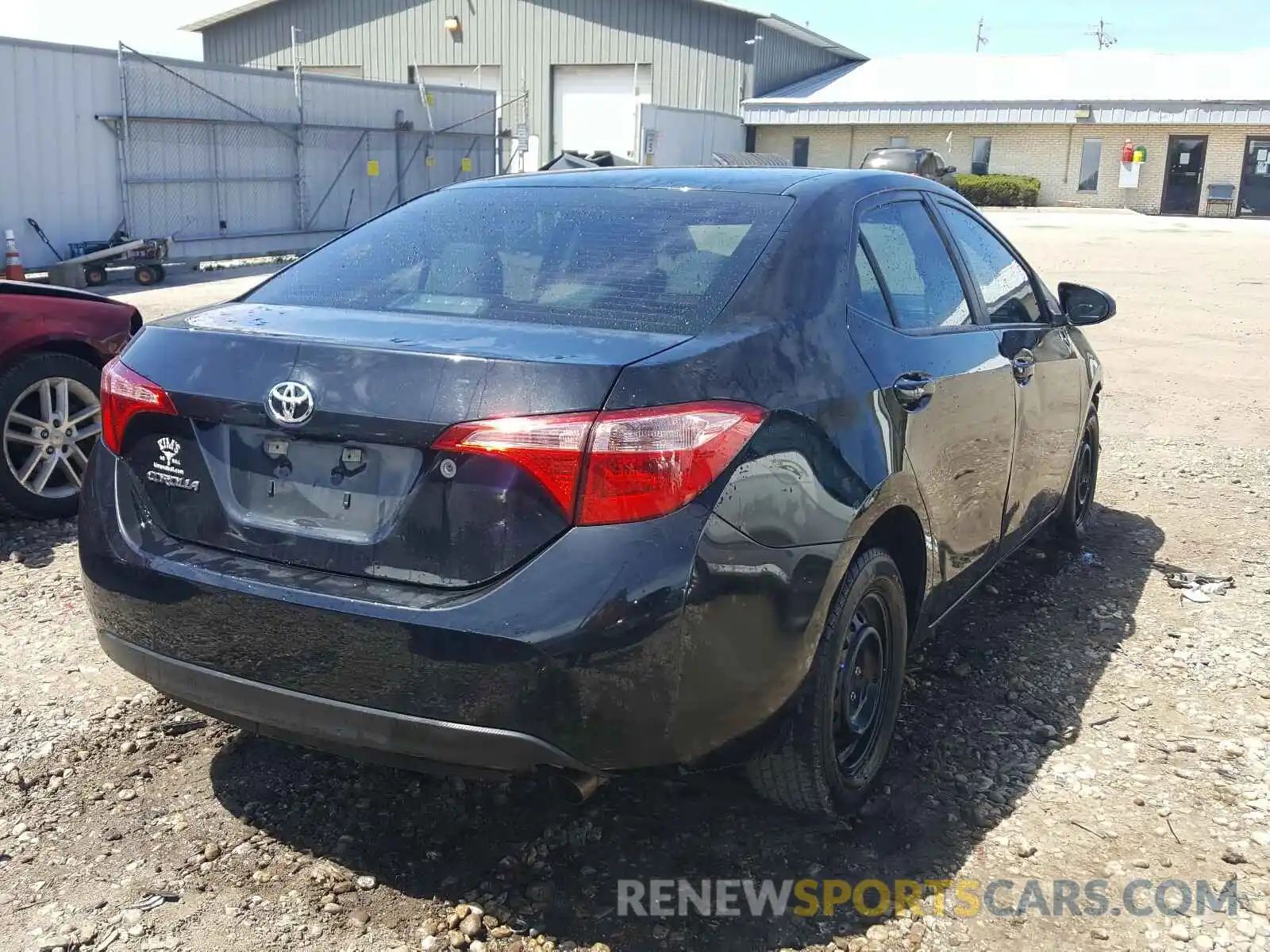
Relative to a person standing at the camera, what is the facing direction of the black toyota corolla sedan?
facing away from the viewer and to the right of the viewer

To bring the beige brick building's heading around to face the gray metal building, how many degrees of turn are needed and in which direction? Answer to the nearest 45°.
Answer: approximately 90° to its right

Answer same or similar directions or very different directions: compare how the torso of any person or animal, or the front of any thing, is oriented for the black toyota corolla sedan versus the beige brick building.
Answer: very different directions

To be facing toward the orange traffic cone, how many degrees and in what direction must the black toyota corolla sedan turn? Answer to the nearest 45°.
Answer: approximately 90° to its left

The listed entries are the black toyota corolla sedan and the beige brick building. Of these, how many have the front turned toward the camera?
1

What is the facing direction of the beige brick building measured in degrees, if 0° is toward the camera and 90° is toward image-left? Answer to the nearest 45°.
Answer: approximately 0°
